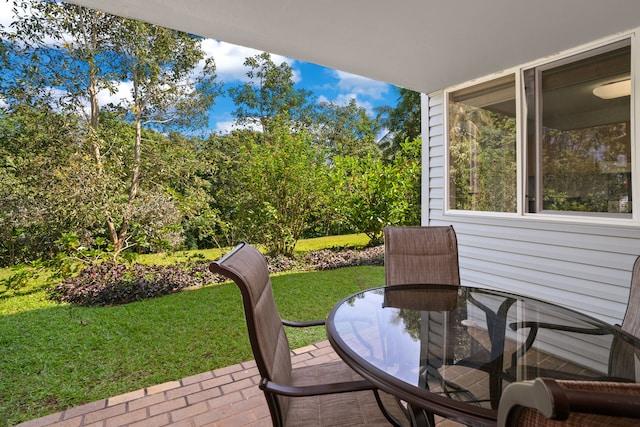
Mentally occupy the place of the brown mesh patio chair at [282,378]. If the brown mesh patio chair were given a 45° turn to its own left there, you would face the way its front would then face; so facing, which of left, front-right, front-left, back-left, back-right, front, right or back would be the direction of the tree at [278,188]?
front-left

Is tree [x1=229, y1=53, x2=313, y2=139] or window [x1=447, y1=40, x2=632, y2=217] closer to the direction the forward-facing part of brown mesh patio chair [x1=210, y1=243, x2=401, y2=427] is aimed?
the window

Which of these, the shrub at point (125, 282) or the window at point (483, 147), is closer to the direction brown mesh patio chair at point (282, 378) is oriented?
the window

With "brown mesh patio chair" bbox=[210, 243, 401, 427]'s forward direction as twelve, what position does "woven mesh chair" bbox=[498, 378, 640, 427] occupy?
The woven mesh chair is roughly at 2 o'clock from the brown mesh patio chair.

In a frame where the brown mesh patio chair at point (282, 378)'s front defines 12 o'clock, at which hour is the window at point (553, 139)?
The window is roughly at 11 o'clock from the brown mesh patio chair.

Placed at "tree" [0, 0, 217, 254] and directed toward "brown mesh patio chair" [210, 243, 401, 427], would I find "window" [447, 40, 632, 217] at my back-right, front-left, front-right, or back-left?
front-left

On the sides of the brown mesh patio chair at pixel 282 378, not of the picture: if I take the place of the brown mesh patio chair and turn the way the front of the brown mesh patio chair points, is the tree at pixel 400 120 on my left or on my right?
on my left

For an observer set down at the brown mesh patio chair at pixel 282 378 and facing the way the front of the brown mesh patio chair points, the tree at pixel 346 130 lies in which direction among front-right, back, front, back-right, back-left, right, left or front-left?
left

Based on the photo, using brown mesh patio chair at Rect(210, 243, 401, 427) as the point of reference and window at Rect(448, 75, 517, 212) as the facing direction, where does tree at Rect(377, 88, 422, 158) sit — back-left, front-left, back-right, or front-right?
front-left

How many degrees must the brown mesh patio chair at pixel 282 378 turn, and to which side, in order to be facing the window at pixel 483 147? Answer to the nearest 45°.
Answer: approximately 45° to its left

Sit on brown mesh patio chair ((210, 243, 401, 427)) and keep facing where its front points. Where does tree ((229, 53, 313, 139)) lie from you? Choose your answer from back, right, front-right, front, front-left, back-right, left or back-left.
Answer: left

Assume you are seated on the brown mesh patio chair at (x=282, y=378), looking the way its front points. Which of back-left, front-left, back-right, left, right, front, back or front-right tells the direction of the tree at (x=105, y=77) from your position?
back-left

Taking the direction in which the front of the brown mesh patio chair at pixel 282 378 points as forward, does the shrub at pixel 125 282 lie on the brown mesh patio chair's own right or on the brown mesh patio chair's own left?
on the brown mesh patio chair's own left

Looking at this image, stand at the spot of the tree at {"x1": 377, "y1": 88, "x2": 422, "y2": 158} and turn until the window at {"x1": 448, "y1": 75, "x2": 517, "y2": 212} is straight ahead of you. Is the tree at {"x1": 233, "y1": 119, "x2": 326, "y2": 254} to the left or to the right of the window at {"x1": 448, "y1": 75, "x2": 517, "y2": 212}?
right

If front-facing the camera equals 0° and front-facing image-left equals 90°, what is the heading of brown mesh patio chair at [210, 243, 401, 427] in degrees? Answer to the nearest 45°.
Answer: approximately 270°

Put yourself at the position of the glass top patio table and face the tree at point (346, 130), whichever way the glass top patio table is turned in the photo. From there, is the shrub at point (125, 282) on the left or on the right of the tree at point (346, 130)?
left

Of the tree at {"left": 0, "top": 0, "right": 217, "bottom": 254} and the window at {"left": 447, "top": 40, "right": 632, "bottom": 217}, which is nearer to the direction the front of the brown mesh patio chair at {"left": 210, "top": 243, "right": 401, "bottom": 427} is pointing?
the window
